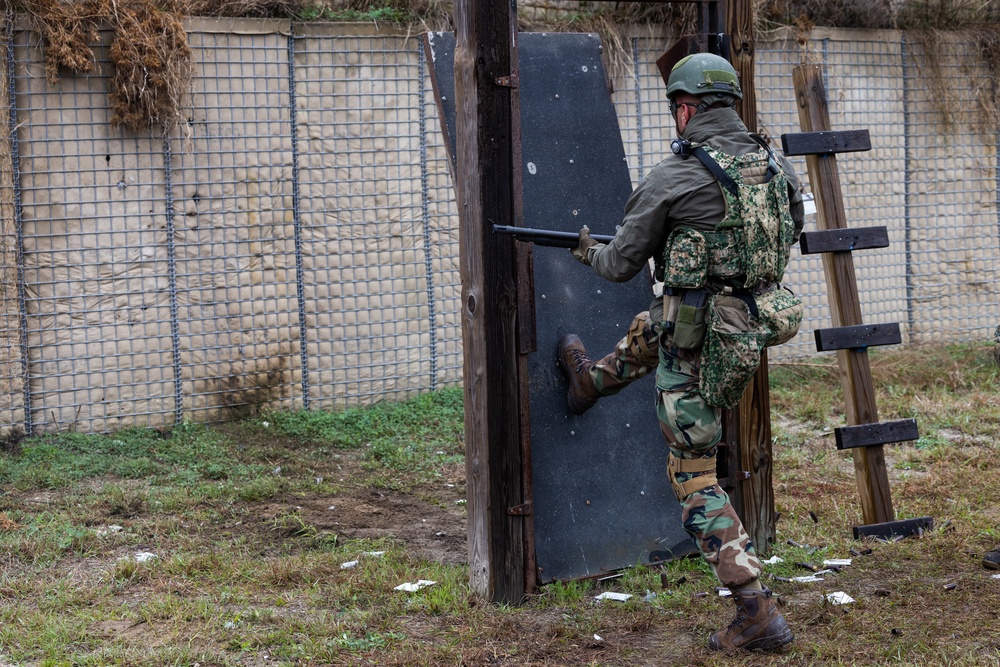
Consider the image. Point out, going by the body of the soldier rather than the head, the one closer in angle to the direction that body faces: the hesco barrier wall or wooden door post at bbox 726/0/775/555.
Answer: the hesco barrier wall

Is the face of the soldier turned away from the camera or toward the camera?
away from the camera

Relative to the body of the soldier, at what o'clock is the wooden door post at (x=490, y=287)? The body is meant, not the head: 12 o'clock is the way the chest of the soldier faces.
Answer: The wooden door post is roughly at 11 o'clock from the soldier.

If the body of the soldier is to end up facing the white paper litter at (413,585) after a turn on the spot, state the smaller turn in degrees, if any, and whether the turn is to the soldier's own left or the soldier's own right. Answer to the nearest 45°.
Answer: approximately 45° to the soldier's own left

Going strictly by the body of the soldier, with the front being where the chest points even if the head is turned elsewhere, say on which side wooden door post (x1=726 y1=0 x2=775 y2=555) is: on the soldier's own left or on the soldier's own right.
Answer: on the soldier's own right

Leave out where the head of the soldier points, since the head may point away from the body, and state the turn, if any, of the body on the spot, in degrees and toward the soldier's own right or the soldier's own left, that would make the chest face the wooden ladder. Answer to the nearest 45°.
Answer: approximately 90° to the soldier's own right

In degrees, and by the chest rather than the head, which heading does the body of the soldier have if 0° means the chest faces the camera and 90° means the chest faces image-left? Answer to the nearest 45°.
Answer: approximately 135°

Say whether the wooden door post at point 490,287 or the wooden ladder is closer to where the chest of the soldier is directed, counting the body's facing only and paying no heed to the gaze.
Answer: the wooden door post

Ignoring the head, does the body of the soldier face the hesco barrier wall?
yes
